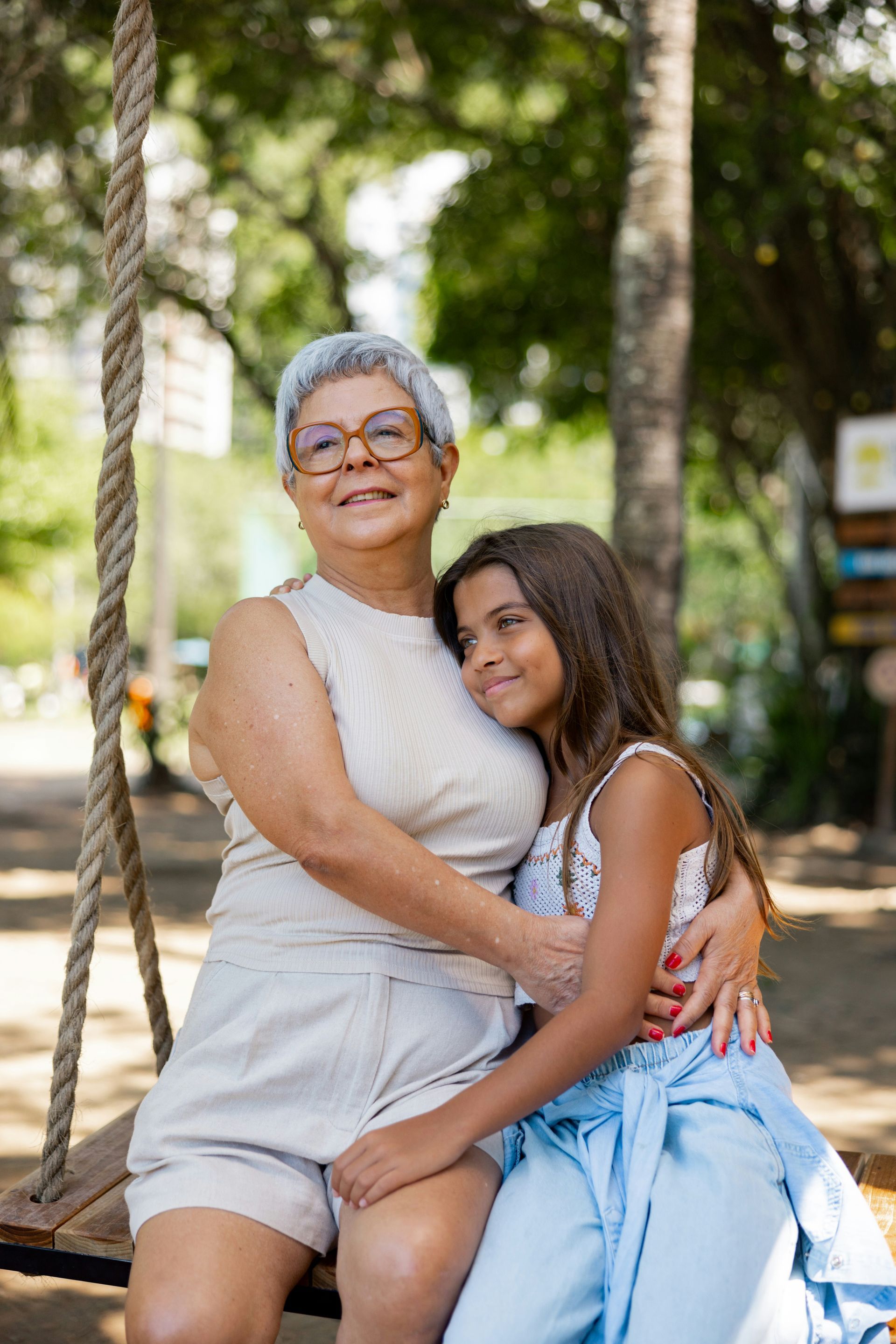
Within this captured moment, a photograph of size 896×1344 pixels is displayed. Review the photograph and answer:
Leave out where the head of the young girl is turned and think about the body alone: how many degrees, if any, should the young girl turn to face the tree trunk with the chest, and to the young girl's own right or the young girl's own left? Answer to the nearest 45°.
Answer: approximately 135° to the young girl's own right

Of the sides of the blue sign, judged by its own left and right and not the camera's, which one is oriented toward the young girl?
front

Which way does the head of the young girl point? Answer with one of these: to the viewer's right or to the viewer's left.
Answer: to the viewer's left

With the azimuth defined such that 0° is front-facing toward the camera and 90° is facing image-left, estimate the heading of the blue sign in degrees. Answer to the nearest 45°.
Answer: approximately 0°

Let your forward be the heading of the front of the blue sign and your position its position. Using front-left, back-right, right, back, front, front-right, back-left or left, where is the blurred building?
right

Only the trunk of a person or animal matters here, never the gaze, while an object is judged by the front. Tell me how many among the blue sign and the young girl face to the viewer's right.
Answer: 0
